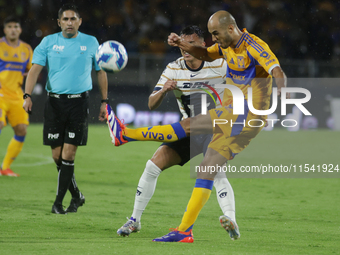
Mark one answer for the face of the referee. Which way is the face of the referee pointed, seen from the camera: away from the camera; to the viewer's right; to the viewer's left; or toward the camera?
toward the camera

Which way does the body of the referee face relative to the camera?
toward the camera

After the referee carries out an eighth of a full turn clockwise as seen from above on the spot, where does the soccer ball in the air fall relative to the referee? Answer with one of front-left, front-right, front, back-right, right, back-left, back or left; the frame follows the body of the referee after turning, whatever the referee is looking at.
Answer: left
